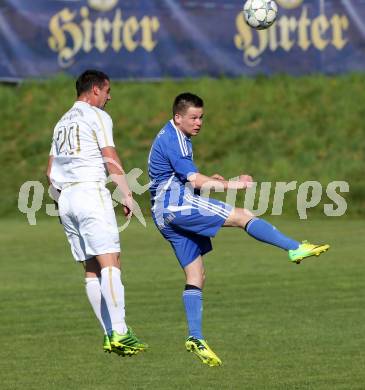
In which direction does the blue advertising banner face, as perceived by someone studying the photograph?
facing the viewer

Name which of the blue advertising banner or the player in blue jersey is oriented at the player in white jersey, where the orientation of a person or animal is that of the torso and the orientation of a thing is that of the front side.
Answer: the blue advertising banner

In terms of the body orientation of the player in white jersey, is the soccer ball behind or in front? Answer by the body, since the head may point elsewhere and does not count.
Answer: in front

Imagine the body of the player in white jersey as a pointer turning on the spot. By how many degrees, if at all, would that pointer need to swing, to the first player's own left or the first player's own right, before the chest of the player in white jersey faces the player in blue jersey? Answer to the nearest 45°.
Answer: approximately 45° to the first player's own right

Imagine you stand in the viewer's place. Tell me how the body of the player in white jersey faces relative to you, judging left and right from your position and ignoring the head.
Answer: facing away from the viewer and to the right of the viewer

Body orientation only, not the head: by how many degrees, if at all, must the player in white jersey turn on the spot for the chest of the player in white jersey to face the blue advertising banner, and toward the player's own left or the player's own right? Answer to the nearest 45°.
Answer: approximately 45° to the player's own left

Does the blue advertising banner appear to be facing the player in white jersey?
yes

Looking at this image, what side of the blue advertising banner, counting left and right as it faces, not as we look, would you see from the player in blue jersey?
front
